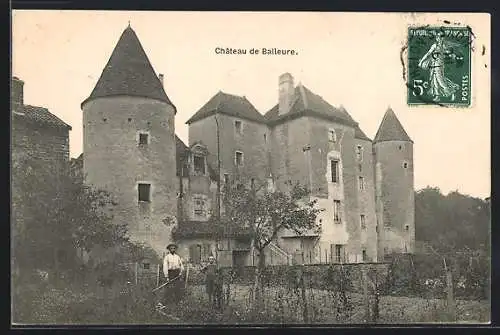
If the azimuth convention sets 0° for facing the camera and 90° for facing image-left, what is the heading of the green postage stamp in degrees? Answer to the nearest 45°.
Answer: approximately 0°
